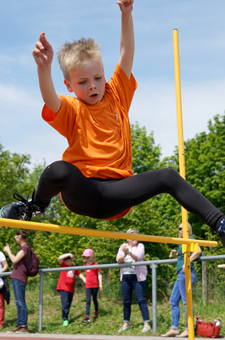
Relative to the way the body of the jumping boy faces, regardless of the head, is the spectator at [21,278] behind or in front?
behind

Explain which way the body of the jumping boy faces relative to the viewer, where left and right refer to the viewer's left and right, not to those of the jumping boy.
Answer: facing the viewer and to the right of the viewer

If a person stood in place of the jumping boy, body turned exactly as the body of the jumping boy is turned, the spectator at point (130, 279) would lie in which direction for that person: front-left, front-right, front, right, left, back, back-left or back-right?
back-left

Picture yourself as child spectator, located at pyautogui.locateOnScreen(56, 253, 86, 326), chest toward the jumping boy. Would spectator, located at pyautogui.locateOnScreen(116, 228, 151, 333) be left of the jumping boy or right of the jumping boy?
left

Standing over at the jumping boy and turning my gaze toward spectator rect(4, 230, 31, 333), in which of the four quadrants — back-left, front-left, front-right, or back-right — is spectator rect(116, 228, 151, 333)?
front-right

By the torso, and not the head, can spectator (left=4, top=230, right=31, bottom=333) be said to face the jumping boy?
no

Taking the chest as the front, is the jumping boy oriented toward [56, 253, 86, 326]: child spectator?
no
